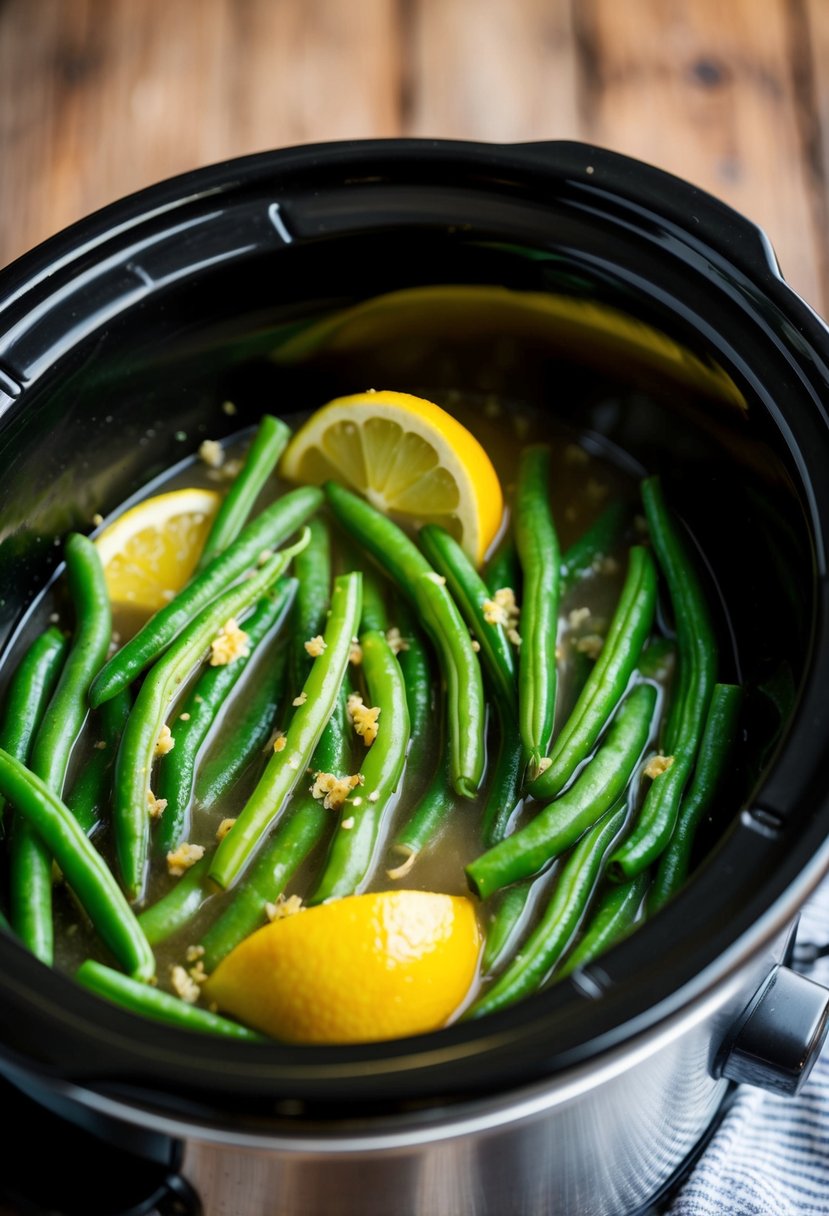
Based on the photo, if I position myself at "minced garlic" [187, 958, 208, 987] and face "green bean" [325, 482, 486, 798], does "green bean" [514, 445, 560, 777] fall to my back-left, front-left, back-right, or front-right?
front-right

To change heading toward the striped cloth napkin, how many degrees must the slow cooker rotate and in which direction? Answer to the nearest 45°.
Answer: approximately 45° to its left

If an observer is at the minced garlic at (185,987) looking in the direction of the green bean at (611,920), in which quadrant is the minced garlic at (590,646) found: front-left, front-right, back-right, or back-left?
front-left
